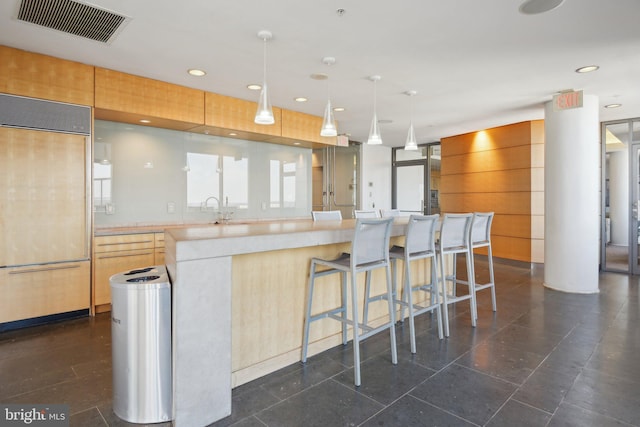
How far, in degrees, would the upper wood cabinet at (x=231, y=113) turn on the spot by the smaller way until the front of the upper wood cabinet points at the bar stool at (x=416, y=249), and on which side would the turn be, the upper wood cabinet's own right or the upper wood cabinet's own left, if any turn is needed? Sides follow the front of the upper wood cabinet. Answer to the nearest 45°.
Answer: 0° — it already faces it

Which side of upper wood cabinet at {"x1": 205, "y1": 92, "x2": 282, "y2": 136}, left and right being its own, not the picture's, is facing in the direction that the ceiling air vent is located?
right

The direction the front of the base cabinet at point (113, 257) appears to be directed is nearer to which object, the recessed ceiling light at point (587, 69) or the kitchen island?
the kitchen island

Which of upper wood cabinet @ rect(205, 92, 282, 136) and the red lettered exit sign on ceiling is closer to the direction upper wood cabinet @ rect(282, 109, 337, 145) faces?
the red lettered exit sign on ceiling

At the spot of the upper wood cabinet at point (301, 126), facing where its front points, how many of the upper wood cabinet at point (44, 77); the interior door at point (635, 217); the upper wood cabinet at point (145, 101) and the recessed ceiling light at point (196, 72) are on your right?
3

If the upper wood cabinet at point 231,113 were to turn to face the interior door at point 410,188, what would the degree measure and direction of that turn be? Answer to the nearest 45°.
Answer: approximately 90° to its left
